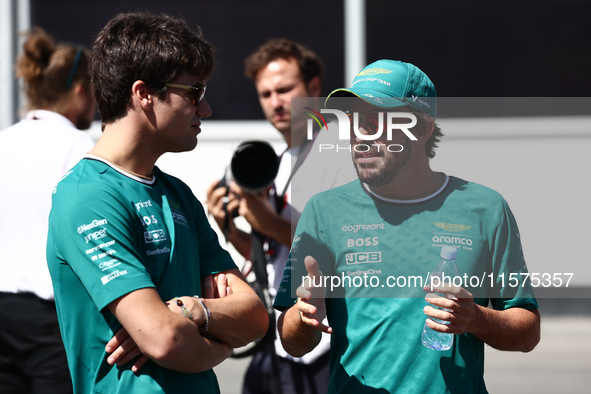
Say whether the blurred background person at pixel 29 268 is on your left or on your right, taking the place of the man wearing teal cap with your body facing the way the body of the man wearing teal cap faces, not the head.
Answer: on your right

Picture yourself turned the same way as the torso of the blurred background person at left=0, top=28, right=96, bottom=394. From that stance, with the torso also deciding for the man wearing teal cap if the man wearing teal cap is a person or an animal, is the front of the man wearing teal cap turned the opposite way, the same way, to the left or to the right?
the opposite way

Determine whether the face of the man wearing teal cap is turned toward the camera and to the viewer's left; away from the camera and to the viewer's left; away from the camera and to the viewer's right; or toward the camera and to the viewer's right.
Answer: toward the camera and to the viewer's left

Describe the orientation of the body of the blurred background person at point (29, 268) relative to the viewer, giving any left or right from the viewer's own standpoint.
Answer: facing away from the viewer and to the right of the viewer

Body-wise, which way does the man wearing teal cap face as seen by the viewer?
toward the camera

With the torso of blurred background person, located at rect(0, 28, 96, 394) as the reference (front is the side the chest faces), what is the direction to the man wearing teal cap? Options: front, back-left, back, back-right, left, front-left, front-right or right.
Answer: right

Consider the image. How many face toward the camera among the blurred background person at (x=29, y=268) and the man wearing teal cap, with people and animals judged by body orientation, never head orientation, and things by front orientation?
1

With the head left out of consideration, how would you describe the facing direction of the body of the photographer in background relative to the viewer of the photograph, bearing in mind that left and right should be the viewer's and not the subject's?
facing the viewer and to the left of the viewer

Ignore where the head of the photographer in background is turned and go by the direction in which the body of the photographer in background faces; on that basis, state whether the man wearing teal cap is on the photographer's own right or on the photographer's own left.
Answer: on the photographer's own left

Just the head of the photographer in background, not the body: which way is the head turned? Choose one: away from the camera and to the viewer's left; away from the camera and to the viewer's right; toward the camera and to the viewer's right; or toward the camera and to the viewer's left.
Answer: toward the camera and to the viewer's left

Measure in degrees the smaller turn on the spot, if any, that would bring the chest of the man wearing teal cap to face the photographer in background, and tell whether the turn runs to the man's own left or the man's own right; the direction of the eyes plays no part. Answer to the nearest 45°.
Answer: approximately 135° to the man's own right
